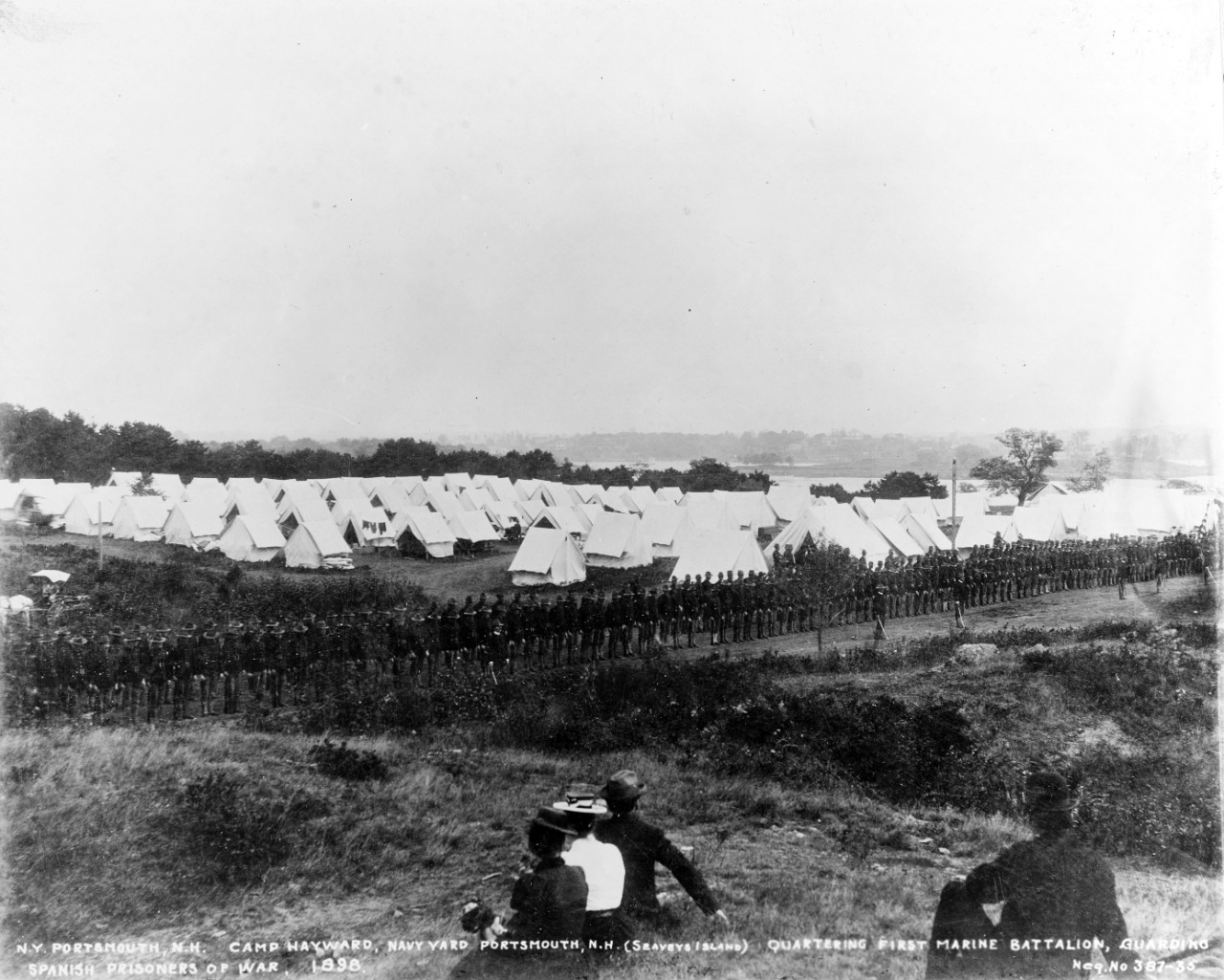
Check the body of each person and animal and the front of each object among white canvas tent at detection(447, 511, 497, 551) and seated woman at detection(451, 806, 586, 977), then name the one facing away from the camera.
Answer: the seated woman

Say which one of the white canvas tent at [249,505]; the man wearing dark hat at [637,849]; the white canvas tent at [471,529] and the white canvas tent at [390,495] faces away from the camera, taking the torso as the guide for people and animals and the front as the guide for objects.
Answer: the man wearing dark hat

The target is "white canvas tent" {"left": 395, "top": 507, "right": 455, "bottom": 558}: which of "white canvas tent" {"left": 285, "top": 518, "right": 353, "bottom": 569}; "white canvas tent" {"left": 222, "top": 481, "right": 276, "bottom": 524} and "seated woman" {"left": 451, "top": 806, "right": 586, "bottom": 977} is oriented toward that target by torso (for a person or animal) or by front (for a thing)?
the seated woman

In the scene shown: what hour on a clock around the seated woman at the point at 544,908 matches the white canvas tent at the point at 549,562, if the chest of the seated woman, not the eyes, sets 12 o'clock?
The white canvas tent is roughly at 12 o'clock from the seated woman.

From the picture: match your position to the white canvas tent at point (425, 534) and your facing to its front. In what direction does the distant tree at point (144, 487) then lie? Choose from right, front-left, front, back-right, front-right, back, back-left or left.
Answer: right

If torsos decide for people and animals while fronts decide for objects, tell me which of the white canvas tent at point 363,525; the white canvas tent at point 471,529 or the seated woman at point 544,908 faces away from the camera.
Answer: the seated woman

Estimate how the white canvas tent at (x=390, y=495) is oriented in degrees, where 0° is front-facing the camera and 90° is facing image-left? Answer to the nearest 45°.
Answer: approximately 45°

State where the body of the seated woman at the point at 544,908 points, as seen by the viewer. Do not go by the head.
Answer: away from the camera

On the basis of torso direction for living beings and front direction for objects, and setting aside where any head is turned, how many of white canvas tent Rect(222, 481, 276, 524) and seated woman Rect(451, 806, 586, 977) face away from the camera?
1

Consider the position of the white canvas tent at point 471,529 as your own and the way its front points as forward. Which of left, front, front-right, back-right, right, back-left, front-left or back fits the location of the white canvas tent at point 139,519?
front-right

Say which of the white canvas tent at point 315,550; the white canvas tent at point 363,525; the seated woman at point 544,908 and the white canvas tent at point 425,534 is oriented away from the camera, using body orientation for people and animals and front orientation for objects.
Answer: the seated woman

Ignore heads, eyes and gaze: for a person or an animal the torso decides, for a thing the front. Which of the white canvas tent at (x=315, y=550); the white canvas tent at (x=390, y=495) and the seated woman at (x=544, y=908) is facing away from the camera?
the seated woman
